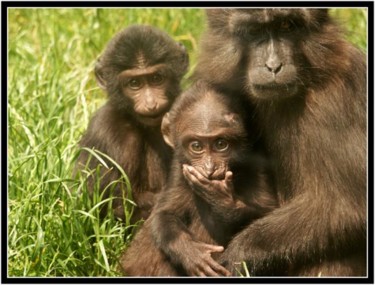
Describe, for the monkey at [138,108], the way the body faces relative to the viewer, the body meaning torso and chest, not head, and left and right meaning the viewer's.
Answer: facing the viewer and to the right of the viewer

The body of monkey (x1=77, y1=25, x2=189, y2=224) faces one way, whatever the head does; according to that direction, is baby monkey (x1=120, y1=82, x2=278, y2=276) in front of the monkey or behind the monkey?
in front
